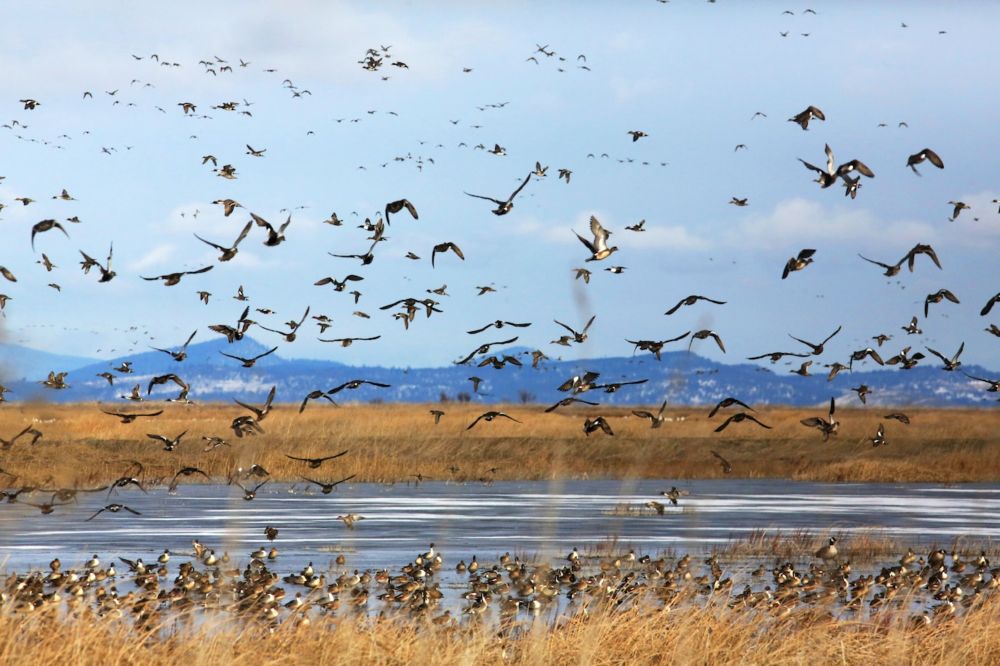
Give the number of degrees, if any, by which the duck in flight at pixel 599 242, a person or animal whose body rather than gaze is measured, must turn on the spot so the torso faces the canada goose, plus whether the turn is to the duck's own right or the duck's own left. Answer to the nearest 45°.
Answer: approximately 45° to the duck's own left

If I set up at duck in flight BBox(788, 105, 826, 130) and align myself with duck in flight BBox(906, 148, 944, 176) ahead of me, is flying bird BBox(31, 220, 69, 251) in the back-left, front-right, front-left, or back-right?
back-right

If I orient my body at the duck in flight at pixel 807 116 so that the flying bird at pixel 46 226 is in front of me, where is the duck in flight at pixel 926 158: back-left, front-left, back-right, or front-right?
back-left
